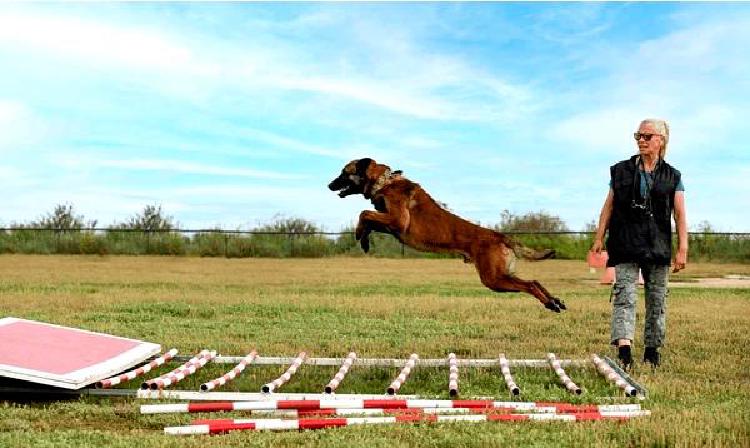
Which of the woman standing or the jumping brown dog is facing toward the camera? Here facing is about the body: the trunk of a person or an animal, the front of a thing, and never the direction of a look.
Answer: the woman standing

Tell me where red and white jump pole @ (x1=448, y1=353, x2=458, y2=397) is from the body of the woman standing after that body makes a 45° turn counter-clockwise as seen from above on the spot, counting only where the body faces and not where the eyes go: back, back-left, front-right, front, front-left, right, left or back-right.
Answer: right

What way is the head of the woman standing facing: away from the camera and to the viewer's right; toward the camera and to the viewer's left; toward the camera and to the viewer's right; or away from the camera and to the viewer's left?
toward the camera and to the viewer's left

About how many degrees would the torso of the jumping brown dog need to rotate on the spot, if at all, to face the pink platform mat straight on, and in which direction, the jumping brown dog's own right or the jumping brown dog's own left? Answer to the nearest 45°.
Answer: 0° — it already faces it

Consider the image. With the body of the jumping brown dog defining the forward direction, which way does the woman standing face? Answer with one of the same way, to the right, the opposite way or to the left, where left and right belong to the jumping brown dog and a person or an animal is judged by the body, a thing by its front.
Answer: to the left

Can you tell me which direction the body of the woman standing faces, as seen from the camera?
toward the camera

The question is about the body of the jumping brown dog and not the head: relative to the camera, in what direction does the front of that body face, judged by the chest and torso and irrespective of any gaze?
to the viewer's left

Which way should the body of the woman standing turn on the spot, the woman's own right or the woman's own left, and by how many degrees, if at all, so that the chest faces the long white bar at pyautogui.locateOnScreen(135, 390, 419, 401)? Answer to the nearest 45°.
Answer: approximately 45° to the woman's own right

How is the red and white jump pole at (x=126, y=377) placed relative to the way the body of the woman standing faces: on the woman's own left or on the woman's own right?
on the woman's own right

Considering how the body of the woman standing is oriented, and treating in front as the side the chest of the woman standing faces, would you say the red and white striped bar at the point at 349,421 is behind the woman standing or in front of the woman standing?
in front

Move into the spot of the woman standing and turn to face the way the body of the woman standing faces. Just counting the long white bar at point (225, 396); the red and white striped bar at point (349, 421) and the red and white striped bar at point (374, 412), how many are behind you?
0

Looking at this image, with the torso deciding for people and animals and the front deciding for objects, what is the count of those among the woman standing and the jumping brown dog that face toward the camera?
1

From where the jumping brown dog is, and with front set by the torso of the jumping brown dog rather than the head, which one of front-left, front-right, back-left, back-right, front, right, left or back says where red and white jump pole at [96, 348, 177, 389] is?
front
